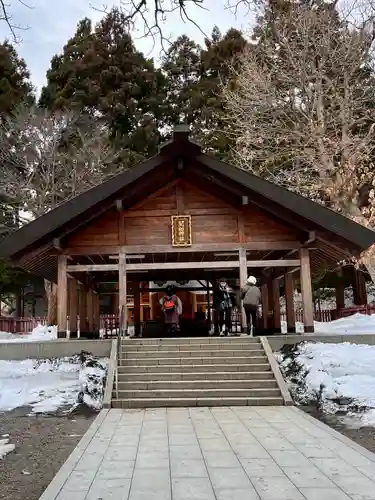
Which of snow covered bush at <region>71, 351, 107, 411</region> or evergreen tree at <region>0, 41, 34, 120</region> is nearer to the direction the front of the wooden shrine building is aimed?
the snow covered bush

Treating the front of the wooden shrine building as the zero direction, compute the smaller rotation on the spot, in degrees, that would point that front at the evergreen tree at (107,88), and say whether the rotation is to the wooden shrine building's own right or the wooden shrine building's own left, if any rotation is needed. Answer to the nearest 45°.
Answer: approximately 180°

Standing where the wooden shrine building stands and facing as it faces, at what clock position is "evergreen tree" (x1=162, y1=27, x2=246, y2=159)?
The evergreen tree is roughly at 6 o'clock from the wooden shrine building.

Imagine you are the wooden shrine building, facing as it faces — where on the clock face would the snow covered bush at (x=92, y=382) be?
The snow covered bush is roughly at 1 o'clock from the wooden shrine building.

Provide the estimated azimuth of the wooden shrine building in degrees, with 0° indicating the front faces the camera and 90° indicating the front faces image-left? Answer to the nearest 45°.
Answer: approximately 0°

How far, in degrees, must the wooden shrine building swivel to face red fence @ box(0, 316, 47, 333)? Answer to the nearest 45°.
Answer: approximately 135° to its right

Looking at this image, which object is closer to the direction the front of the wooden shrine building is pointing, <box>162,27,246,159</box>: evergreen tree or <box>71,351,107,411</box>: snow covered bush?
the snow covered bush

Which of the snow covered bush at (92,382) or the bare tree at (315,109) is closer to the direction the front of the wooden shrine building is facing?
the snow covered bush

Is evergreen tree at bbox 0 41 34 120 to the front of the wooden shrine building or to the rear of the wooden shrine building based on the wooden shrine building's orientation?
to the rear

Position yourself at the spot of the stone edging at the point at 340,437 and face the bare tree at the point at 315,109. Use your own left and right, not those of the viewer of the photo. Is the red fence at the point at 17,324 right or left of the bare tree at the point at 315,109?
left
